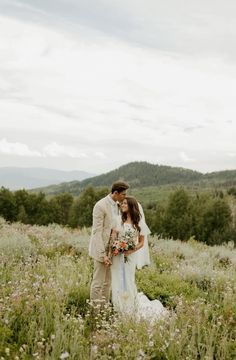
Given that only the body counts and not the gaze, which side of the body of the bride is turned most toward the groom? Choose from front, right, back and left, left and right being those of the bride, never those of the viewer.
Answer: right

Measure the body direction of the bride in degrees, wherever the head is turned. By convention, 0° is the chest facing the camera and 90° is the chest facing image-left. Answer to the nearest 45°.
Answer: approximately 45°
